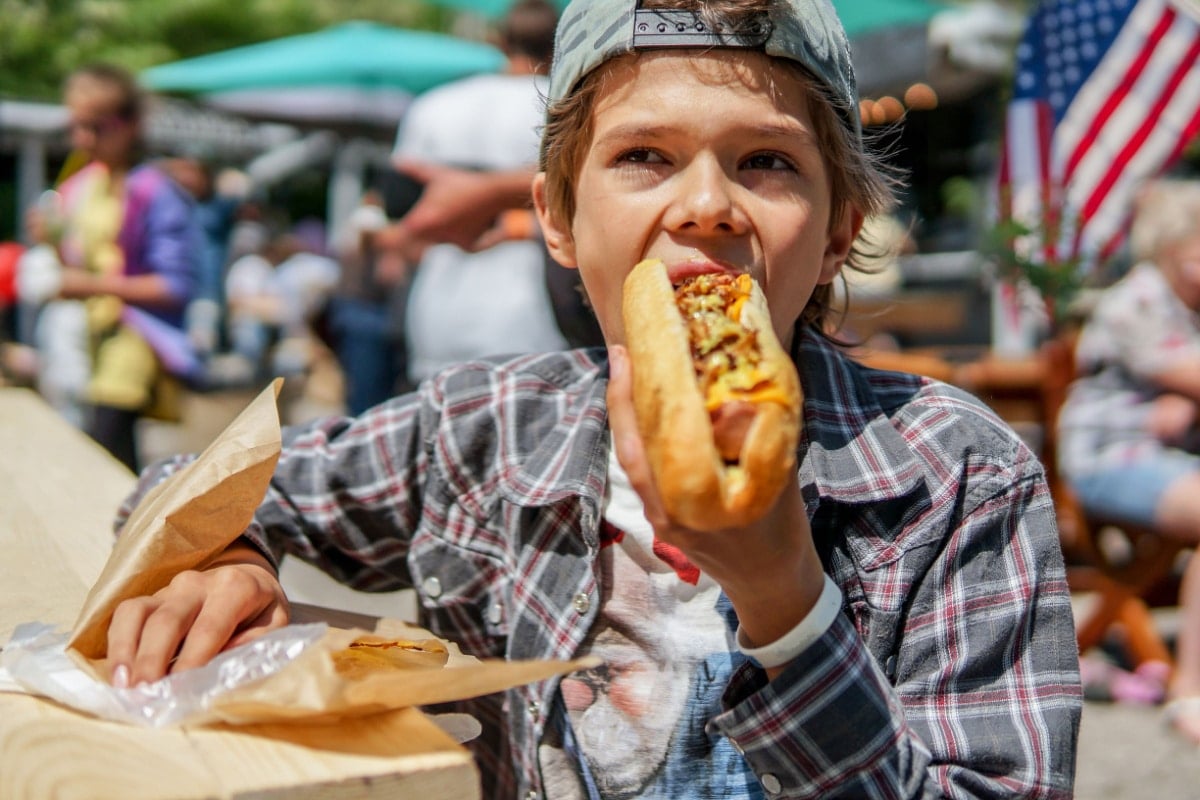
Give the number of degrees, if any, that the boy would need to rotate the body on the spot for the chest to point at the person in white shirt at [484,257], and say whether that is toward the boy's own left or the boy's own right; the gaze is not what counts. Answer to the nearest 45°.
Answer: approximately 180°

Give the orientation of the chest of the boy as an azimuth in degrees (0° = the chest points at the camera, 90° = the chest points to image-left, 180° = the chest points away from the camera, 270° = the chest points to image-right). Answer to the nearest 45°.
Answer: approximately 0°

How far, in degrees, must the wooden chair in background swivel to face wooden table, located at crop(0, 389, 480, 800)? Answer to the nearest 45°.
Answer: approximately 90° to its right

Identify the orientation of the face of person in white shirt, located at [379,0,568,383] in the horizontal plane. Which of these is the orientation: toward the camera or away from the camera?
away from the camera
